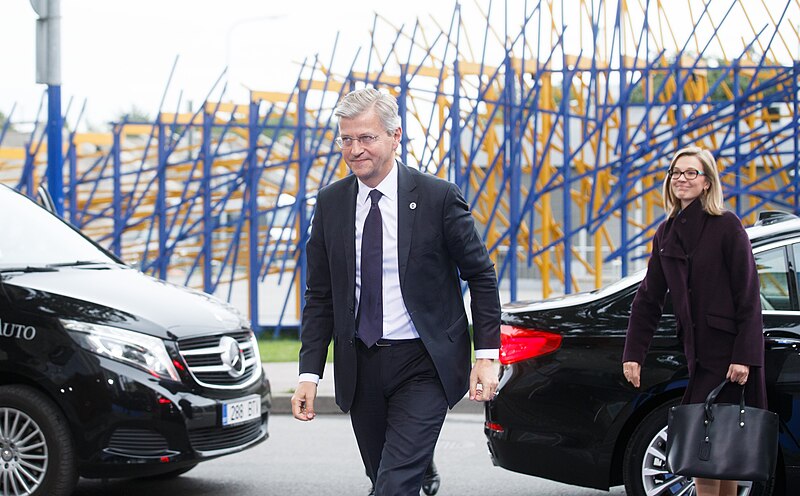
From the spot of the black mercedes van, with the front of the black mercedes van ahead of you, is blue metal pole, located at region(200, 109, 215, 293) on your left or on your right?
on your left

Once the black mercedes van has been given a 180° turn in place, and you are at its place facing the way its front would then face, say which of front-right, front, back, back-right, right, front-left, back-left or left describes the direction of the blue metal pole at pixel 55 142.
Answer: front-right

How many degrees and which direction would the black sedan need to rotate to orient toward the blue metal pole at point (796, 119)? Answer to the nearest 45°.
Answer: approximately 90° to its left

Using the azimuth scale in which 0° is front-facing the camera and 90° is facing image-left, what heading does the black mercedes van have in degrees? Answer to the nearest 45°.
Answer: approximately 315°

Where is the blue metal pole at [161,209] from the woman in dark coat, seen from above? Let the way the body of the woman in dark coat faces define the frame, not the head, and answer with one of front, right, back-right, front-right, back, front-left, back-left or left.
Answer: right

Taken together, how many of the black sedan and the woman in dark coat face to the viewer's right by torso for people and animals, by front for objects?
1

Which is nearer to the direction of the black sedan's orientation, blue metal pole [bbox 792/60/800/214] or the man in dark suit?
the blue metal pole

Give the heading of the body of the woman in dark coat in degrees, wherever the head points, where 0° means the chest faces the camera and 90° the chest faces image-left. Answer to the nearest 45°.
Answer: approximately 45°

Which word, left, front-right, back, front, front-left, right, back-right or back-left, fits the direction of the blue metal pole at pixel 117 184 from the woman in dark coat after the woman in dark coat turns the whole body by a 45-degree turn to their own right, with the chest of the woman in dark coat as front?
front-right

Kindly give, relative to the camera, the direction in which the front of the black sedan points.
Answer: facing to the right of the viewer

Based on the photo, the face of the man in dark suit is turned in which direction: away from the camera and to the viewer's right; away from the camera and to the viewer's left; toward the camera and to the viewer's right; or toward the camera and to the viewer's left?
toward the camera and to the viewer's left
